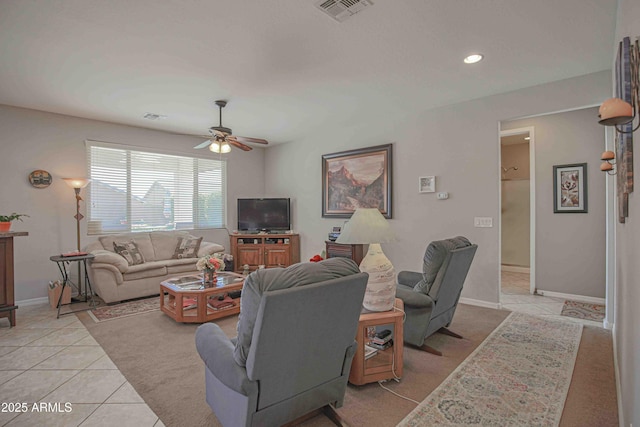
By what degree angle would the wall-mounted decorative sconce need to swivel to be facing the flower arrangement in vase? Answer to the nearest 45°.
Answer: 0° — it already faces it

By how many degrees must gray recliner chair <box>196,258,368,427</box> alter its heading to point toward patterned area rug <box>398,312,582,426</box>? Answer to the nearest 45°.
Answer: approximately 135° to its right

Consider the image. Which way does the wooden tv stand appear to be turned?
toward the camera

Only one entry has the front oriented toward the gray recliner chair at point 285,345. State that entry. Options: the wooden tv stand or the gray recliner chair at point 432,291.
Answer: the wooden tv stand

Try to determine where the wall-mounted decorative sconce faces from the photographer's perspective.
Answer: facing to the left of the viewer

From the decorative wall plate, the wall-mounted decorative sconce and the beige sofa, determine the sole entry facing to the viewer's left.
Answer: the wall-mounted decorative sconce

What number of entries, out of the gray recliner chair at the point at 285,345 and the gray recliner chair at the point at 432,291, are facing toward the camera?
0

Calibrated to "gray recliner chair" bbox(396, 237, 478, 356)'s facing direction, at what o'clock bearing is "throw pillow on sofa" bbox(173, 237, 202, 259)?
The throw pillow on sofa is roughly at 11 o'clock from the gray recliner chair.

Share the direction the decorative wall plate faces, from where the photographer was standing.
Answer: facing the viewer

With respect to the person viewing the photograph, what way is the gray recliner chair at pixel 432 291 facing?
facing away from the viewer and to the left of the viewer

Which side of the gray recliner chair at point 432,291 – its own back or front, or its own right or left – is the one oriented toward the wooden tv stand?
front

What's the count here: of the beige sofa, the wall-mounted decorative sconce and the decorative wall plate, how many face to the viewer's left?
1

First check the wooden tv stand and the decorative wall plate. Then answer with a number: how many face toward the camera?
2
